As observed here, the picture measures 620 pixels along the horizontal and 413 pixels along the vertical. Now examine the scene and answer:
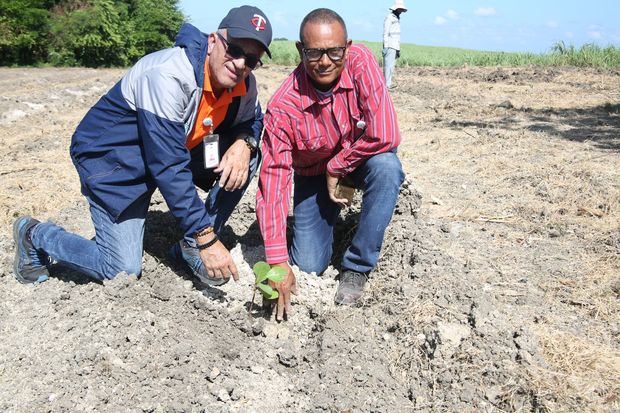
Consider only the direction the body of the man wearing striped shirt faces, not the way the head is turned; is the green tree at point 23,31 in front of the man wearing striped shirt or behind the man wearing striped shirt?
behind

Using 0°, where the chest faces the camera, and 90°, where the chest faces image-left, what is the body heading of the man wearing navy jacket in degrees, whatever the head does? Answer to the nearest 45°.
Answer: approximately 315°

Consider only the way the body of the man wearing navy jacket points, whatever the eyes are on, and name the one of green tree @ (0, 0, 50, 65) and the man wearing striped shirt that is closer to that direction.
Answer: the man wearing striped shirt

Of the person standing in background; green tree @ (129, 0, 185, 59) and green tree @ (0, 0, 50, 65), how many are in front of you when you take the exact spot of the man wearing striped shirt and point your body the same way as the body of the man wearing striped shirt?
0

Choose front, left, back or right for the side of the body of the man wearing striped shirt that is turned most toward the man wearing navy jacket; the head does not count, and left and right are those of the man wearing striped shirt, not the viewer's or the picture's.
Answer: right

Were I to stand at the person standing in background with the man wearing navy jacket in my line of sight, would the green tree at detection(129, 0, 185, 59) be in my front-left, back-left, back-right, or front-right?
back-right

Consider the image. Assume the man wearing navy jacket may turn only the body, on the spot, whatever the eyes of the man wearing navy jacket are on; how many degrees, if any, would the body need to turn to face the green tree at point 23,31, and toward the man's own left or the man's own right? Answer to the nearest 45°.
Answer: approximately 135° to the man's own left

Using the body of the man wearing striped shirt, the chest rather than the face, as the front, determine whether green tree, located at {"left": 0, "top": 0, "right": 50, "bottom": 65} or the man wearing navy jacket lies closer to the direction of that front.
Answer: the man wearing navy jacket

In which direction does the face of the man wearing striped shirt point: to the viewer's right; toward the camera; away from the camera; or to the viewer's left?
toward the camera

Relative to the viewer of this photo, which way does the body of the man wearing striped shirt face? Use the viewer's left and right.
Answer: facing the viewer

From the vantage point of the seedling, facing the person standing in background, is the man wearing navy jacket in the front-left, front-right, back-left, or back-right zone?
front-left

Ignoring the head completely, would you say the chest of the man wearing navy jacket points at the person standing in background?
no

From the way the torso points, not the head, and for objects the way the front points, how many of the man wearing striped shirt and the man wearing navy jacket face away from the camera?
0

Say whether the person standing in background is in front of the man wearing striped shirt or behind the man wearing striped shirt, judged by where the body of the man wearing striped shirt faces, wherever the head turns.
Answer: behind

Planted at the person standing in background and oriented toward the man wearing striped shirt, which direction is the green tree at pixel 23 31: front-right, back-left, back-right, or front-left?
back-right
